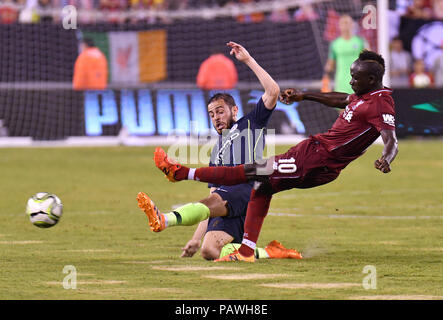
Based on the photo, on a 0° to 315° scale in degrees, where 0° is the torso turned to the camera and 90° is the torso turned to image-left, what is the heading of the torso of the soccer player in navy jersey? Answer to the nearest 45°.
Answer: approximately 45°

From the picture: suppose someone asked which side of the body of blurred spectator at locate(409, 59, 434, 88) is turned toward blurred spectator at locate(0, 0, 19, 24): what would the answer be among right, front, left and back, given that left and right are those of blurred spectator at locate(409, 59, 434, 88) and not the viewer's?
right

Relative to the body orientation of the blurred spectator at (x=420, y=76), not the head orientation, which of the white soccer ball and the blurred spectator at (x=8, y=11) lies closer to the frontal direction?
the white soccer ball

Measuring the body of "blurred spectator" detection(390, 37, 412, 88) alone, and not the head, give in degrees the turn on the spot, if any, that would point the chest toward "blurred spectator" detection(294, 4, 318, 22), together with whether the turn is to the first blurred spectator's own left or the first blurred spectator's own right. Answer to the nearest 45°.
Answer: approximately 90° to the first blurred spectator's own right

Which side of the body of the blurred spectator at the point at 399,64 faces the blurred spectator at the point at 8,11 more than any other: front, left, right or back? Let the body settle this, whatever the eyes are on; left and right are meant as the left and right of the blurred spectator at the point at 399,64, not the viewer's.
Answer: right

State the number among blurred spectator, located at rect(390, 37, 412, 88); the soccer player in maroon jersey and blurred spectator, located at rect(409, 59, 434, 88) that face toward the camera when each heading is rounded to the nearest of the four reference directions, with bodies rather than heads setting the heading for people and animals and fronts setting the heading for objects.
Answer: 2

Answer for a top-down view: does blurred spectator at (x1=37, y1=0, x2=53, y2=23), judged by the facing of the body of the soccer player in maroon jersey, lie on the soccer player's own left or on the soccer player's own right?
on the soccer player's own right

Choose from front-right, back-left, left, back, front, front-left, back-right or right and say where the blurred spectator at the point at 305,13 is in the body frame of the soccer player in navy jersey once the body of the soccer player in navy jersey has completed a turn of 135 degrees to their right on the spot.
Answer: front

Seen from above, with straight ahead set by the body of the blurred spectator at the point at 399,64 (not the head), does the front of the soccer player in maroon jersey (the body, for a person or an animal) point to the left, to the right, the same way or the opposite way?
to the right

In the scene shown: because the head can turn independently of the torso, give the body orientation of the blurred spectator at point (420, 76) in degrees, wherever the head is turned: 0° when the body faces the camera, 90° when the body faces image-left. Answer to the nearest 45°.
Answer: approximately 0°

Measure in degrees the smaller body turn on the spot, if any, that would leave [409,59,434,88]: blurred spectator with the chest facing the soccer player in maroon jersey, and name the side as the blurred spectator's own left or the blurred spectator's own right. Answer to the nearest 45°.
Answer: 0° — they already face them

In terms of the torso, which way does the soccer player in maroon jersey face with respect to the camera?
to the viewer's left

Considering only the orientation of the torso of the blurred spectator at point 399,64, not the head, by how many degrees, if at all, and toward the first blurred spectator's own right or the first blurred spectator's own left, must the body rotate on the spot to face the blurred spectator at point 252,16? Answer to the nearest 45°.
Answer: approximately 90° to the first blurred spectator's own right

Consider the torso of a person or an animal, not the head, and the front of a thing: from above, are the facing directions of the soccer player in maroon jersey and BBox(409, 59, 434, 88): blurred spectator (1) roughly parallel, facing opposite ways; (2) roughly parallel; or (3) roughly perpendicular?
roughly perpendicular
